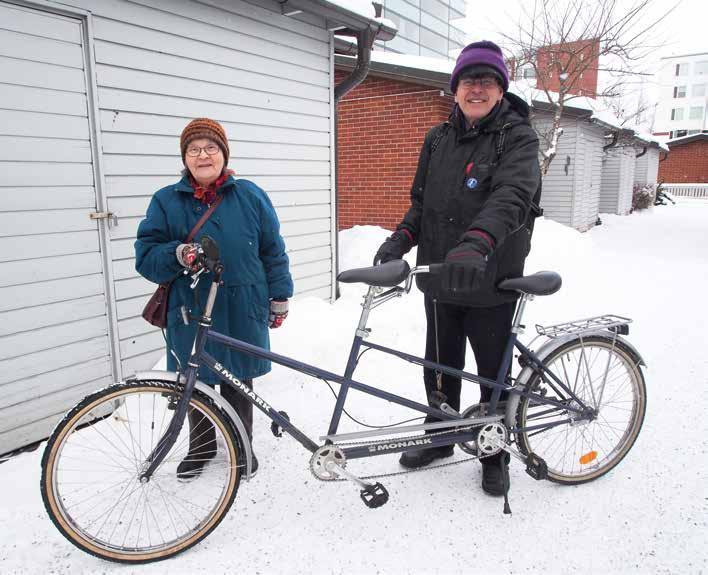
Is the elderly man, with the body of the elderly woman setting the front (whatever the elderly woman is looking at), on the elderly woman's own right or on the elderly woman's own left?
on the elderly woman's own left

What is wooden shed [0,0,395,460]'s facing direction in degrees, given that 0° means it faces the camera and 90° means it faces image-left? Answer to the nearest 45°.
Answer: approximately 315°

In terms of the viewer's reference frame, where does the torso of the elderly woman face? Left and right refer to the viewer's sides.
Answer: facing the viewer

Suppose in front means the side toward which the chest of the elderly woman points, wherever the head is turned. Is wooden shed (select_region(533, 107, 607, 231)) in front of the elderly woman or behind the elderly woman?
behind

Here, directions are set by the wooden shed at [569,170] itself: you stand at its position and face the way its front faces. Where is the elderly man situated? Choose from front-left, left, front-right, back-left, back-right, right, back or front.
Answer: front-right

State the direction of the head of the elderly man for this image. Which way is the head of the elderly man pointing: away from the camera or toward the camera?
toward the camera

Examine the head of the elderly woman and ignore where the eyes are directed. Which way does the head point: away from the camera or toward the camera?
toward the camera

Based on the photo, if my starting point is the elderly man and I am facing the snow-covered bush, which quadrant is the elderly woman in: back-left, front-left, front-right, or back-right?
back-left

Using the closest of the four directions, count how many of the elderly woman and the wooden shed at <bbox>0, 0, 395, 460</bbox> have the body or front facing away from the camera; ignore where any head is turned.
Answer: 0

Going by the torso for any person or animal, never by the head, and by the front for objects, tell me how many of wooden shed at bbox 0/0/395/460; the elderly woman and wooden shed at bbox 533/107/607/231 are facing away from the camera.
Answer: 0
